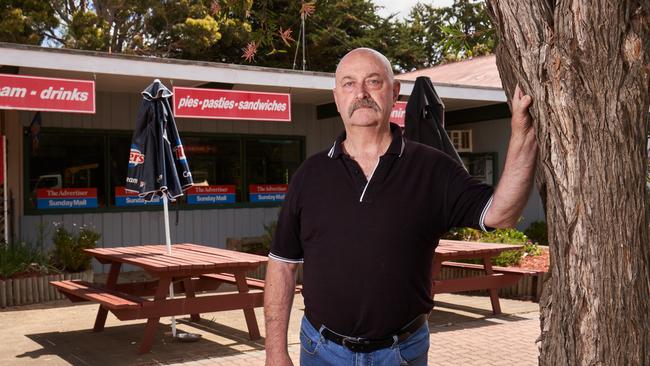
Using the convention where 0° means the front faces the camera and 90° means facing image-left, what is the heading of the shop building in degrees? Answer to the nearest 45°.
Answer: approximately 315°

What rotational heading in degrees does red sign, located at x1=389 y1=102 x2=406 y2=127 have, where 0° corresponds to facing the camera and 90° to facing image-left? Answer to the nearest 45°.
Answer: approximately 0°

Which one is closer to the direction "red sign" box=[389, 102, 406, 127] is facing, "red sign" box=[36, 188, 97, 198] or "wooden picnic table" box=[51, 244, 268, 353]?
the wooden picnic table

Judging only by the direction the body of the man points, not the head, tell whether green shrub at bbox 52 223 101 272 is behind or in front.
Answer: behind

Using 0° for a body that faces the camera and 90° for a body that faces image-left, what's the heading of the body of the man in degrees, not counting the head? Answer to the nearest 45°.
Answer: approximately 0°

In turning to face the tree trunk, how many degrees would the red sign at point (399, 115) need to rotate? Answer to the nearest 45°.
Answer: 0° — it already faces it

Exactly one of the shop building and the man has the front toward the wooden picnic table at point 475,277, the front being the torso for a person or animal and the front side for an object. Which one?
the shop building

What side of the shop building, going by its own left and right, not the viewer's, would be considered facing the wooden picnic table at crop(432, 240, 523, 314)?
front

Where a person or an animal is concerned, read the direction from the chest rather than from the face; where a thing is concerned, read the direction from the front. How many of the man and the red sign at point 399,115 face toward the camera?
2

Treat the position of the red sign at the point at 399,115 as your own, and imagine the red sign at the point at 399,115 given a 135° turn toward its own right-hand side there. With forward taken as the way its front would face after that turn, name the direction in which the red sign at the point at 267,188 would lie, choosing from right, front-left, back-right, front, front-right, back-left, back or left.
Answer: front
